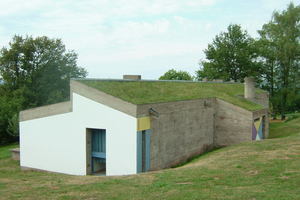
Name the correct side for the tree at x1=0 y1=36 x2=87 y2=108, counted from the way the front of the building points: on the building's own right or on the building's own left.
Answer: on the building's own right

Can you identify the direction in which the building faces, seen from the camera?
facing the viewer and to the left of the viewer

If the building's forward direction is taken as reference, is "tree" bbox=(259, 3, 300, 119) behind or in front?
behind

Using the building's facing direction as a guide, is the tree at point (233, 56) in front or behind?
behind

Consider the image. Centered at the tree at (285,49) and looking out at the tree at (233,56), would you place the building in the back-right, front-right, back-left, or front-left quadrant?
back-left
